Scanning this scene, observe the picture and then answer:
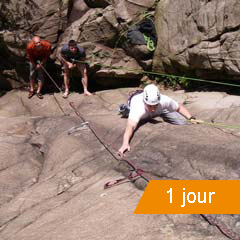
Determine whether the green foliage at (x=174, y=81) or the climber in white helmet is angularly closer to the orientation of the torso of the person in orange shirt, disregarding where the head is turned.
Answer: the climber in white helmet

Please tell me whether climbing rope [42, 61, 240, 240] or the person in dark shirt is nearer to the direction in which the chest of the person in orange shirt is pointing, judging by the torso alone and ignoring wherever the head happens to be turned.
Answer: the climbing rope

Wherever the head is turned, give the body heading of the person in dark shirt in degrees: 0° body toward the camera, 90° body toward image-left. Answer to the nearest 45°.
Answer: approximately 0°

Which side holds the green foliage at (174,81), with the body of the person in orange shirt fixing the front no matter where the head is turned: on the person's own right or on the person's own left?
on the person's own left

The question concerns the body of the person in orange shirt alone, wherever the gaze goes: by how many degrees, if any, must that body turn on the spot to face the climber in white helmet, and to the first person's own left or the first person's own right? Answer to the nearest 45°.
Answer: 0° — they already face them
